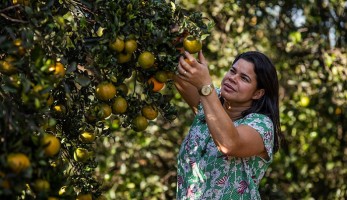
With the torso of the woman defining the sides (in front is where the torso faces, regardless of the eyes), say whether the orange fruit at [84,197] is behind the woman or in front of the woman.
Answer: in front

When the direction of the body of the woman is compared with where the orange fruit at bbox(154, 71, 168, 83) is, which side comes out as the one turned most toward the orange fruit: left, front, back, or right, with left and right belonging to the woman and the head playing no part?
front

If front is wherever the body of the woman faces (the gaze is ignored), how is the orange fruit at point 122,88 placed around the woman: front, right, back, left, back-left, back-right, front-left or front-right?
front

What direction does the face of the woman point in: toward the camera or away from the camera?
toward the camera

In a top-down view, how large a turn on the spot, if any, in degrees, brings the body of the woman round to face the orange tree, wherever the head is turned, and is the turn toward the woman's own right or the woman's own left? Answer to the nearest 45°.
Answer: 0° — they already face it

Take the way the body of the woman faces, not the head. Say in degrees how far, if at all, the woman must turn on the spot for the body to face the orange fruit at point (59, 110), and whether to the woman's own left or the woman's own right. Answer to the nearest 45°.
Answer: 0° — they already face it

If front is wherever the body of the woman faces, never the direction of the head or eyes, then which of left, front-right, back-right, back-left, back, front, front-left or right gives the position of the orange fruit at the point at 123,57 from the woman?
front

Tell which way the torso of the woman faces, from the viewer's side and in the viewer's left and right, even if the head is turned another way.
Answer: facing the viewer and to the left of the viewer
